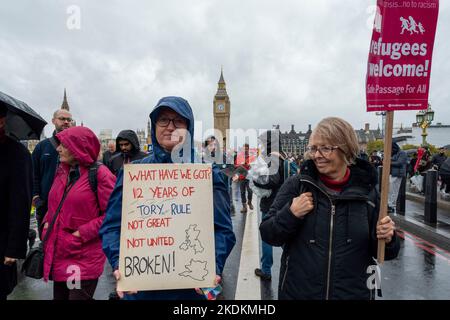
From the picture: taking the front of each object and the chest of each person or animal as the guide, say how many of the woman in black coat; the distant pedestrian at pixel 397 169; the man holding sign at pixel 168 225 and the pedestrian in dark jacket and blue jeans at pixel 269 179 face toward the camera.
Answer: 2

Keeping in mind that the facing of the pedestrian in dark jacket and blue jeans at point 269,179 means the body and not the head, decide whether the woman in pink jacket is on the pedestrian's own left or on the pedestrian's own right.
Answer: on the pedestrian's own left

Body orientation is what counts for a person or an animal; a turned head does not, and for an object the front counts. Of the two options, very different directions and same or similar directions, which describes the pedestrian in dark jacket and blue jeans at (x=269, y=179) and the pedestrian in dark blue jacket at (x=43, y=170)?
very different directions

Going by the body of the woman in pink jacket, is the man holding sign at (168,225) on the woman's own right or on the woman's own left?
on the woman's own left

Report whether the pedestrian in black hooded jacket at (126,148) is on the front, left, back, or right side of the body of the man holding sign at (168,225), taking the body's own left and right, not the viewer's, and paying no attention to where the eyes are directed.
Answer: back

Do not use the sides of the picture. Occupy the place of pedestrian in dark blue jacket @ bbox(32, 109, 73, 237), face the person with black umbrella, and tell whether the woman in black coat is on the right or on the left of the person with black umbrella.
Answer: left

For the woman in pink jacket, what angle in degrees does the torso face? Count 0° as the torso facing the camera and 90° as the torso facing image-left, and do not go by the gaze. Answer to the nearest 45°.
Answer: approximately 45°

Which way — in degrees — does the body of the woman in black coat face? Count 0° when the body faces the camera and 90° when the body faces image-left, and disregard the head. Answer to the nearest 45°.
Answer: approximately 0°
